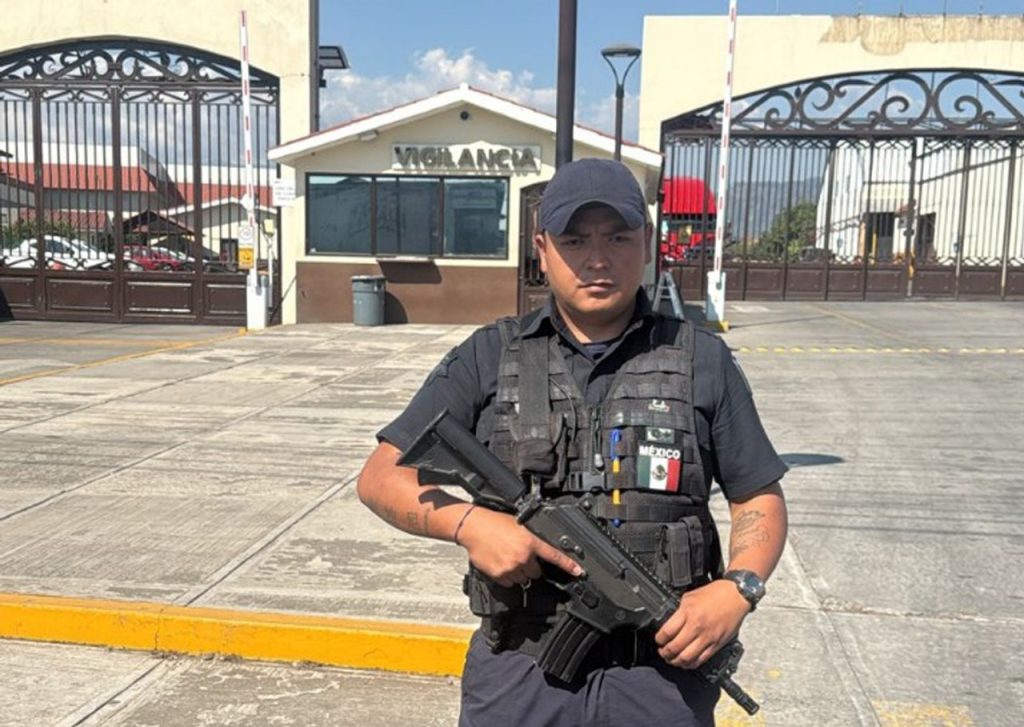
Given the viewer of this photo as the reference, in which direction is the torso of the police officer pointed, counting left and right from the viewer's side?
facing the viewer

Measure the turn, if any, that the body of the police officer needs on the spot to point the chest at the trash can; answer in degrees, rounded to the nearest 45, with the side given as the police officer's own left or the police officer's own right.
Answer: approximately 180°

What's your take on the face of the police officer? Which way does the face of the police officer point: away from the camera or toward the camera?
toward the camera

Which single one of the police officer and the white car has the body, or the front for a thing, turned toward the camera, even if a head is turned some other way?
the police officer
